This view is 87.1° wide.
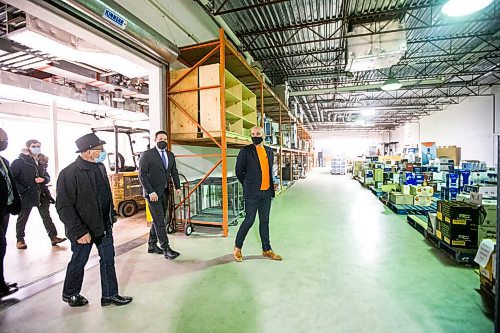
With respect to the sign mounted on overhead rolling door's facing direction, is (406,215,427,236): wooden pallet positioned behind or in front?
in front

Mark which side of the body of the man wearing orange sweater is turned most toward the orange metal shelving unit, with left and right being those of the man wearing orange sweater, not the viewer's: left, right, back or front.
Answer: back

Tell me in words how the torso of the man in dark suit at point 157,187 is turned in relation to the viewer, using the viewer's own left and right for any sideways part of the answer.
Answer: facing the viewer and to the right of the viewer

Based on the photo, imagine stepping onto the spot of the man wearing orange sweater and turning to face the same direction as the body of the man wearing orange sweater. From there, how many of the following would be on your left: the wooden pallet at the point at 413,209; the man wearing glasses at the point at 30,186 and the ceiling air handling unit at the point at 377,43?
2

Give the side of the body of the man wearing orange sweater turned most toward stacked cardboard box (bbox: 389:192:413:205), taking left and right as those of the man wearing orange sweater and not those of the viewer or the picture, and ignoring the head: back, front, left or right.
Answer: left

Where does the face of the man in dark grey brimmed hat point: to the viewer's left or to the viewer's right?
to the viewer's right

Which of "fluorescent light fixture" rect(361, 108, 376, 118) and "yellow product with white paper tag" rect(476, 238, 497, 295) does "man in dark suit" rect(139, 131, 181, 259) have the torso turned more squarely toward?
the yellow product with white paper tag

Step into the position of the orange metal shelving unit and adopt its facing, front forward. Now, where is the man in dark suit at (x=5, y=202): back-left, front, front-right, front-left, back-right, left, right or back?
back-right

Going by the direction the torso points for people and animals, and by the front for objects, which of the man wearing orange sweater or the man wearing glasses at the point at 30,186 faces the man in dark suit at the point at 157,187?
the man wearing glasses

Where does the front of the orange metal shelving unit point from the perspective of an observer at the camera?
facing to the right of the viewer

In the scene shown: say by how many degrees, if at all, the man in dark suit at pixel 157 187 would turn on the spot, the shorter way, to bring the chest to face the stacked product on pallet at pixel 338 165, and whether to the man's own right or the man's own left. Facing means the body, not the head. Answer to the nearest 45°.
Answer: approximately 90° to the man's own left

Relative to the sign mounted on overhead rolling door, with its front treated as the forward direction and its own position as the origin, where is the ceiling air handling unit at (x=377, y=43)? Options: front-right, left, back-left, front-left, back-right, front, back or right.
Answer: front-left

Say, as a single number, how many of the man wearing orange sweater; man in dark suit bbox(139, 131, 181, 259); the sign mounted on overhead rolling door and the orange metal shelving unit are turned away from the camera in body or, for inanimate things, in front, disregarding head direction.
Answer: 0

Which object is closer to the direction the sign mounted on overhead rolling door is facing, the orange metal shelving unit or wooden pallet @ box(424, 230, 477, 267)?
the wooden pallet
